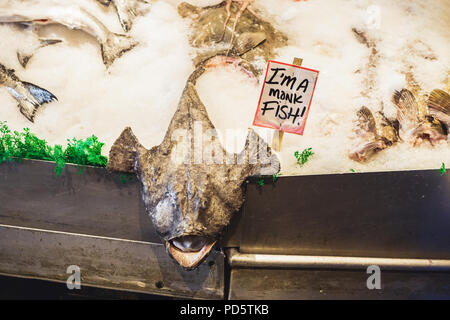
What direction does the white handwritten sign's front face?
toward the camera

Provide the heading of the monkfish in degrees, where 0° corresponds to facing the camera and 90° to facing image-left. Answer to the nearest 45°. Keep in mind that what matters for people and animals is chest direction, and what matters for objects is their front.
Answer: approximately 0°

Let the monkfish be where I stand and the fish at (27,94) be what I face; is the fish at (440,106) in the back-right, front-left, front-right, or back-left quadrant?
back-right

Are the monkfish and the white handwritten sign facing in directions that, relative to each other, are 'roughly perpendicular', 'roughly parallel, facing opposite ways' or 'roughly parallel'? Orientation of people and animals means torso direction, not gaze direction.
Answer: roughly parallel

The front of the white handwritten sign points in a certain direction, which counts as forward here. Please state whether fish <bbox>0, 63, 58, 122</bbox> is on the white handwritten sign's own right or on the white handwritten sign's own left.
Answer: on the white handwritten sign's own right

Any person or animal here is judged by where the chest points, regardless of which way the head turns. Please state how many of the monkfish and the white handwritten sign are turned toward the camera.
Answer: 2

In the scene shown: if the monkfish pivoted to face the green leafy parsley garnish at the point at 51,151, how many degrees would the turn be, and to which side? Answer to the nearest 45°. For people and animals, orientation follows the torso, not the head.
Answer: approximately 90° to its right

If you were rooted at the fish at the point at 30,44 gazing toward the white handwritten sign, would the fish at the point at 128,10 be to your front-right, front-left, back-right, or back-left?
front-left

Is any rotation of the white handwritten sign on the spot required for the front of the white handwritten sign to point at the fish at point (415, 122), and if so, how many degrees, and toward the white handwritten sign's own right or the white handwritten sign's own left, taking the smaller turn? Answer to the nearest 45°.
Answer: approximately 135° to the white handwritten sign's own left

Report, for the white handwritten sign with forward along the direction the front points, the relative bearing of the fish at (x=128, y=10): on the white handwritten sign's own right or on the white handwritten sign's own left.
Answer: on the white handwritten sign's own right

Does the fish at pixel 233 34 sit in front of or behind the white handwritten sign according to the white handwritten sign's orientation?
behind

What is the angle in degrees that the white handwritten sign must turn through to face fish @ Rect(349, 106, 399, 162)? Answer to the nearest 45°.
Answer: approximately 135° to its left
